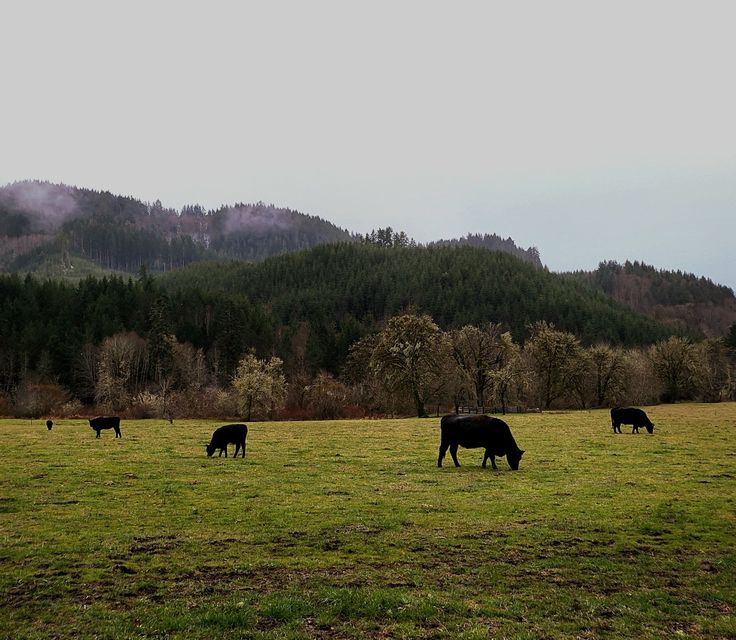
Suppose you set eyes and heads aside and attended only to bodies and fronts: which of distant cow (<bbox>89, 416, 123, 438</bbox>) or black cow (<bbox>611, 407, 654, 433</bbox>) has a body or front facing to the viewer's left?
the distant cow

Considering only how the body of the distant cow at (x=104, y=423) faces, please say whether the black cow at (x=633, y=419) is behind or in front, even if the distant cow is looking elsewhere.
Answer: behind

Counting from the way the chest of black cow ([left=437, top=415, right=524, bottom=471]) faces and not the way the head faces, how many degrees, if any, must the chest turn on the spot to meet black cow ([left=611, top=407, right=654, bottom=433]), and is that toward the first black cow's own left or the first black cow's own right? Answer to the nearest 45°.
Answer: approximately 45° to the first black cow's own left

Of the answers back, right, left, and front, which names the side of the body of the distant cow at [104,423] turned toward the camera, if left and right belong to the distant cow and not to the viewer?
left

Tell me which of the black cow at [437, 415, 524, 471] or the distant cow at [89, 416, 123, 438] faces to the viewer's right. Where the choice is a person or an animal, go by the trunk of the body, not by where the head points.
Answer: the black cow

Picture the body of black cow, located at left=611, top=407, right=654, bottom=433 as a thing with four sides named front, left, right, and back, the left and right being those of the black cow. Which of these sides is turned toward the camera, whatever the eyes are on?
right

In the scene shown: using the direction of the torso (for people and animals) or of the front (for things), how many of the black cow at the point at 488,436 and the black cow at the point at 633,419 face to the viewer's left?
0

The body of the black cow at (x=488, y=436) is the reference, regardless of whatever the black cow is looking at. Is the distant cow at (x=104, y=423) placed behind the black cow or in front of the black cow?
behind

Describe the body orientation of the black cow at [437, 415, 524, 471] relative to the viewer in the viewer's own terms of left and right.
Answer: facing to the right of the viewer

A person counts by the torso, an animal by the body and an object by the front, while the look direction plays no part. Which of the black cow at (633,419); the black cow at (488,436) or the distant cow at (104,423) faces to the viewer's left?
the distant cow

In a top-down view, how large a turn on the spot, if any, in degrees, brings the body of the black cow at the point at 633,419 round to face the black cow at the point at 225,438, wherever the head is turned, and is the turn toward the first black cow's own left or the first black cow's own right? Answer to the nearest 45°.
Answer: approximately 135° to the first black cow's own right
